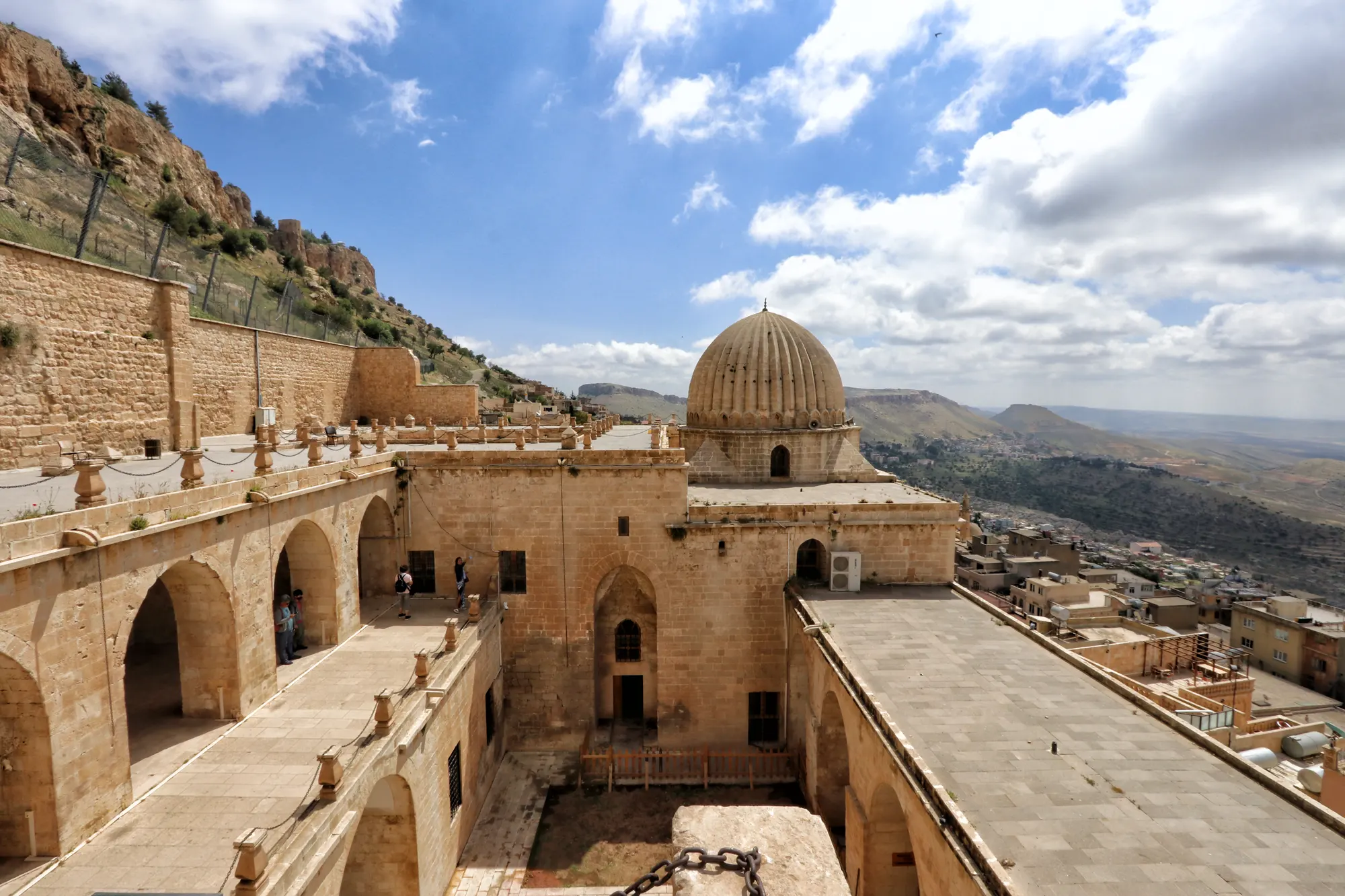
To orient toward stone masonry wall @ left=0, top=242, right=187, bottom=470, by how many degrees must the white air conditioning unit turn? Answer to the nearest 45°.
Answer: approximately 45° to its right

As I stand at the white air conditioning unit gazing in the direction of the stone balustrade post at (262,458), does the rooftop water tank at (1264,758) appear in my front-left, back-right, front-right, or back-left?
back-left

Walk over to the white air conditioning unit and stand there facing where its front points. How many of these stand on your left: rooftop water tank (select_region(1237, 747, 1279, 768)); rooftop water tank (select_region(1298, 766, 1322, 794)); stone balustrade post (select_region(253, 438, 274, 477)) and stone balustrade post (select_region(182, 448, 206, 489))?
2

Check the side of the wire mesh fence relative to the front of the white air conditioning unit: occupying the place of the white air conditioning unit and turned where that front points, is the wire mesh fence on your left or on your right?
on your right

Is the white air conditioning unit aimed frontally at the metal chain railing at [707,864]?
yes

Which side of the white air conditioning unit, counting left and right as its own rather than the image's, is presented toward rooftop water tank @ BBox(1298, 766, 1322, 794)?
left

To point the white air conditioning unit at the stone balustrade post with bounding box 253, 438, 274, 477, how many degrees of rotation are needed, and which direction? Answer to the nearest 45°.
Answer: approximately 45° to its right

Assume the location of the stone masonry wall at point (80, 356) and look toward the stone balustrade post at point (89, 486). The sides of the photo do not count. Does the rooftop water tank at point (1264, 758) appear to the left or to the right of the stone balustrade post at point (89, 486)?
left

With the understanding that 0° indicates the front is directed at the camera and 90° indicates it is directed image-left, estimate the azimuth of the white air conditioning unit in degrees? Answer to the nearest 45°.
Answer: approximately 0°

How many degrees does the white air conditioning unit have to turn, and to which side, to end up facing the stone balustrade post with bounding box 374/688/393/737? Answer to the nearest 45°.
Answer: approximately 45° to its right

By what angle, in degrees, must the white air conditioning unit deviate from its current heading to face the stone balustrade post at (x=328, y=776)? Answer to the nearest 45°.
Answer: approximately 45° to its right
